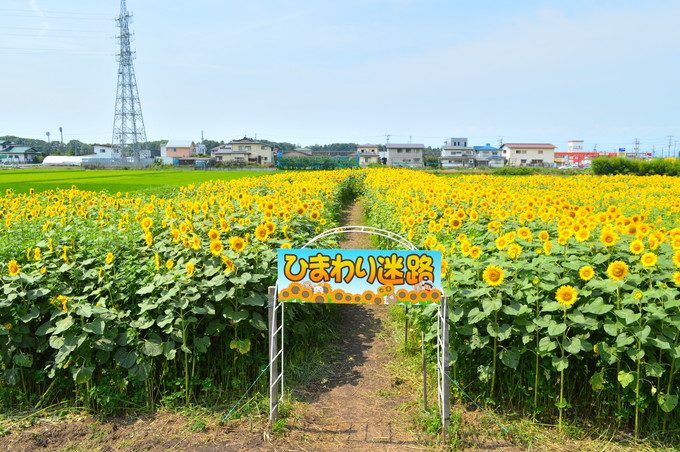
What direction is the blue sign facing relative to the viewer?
toward the camera

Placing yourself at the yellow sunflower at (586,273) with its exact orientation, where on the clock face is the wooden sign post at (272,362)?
The wooden sign post is roughly at 2 o'clock from the yellow sunflower.

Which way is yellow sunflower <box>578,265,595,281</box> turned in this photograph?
toward the camera

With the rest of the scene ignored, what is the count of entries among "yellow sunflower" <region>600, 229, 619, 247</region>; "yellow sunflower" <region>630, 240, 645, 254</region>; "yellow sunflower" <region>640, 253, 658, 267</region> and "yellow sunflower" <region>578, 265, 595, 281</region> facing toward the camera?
4

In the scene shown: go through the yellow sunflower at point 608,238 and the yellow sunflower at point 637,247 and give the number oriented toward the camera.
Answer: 2

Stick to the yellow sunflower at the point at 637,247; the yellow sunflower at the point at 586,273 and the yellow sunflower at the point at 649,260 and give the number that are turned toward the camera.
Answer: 3

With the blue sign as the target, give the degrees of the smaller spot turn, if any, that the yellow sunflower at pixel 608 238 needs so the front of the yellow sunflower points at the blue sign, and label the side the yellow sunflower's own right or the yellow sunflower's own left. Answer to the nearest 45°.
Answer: approximately 45° to the yellow sunflower's own right

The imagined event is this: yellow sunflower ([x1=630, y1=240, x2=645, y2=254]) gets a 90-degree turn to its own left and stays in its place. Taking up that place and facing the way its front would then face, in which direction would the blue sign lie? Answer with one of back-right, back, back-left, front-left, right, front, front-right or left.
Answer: back-right

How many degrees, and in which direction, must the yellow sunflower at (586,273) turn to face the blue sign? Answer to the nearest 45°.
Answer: approximately 45° to its right

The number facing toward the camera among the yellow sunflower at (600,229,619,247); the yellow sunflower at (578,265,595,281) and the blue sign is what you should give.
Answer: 3

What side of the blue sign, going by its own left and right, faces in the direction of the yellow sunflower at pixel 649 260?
left
